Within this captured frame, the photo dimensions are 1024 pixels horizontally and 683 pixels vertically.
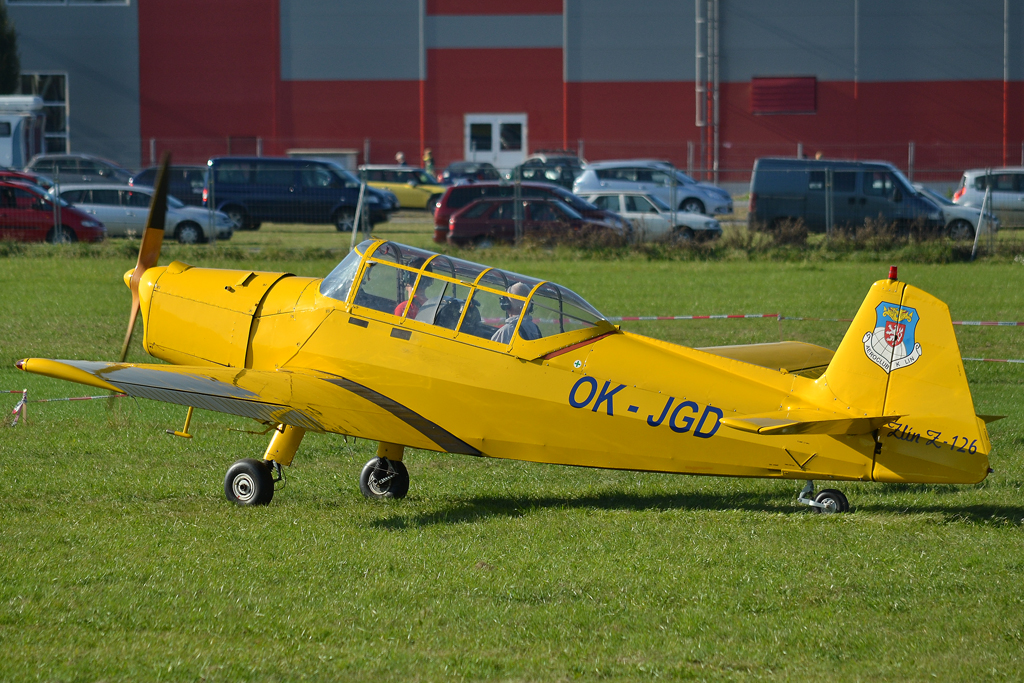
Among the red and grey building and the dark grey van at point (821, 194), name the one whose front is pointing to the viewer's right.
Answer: the dark grey van

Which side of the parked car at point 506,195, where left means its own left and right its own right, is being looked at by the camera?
right

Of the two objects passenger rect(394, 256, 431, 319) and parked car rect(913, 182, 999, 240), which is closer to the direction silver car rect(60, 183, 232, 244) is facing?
the parked car

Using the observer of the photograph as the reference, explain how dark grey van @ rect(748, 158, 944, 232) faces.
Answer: facing to the right of the viewer

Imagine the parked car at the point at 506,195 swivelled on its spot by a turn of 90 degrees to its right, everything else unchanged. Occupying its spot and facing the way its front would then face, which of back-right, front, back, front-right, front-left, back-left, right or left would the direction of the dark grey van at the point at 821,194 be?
left

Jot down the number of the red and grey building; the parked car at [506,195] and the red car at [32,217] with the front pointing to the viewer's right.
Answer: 2

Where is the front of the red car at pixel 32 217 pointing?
to the viewer's right

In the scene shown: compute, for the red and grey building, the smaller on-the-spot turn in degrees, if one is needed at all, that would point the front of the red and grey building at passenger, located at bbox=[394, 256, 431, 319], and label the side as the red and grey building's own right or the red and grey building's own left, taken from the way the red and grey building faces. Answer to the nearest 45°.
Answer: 0° — it already faces them

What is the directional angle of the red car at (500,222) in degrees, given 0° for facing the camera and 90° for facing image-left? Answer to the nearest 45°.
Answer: approximately 270°

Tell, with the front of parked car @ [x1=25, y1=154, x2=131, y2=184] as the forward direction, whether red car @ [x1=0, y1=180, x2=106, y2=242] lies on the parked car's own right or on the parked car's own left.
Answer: on the parked car's own right

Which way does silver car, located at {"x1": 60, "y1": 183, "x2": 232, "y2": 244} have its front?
to the viewer's right

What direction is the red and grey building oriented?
toward the camera

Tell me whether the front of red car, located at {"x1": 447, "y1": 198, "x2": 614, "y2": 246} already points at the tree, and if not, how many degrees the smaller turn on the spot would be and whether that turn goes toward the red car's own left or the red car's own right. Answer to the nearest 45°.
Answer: approximately 135° to the red car's own left
